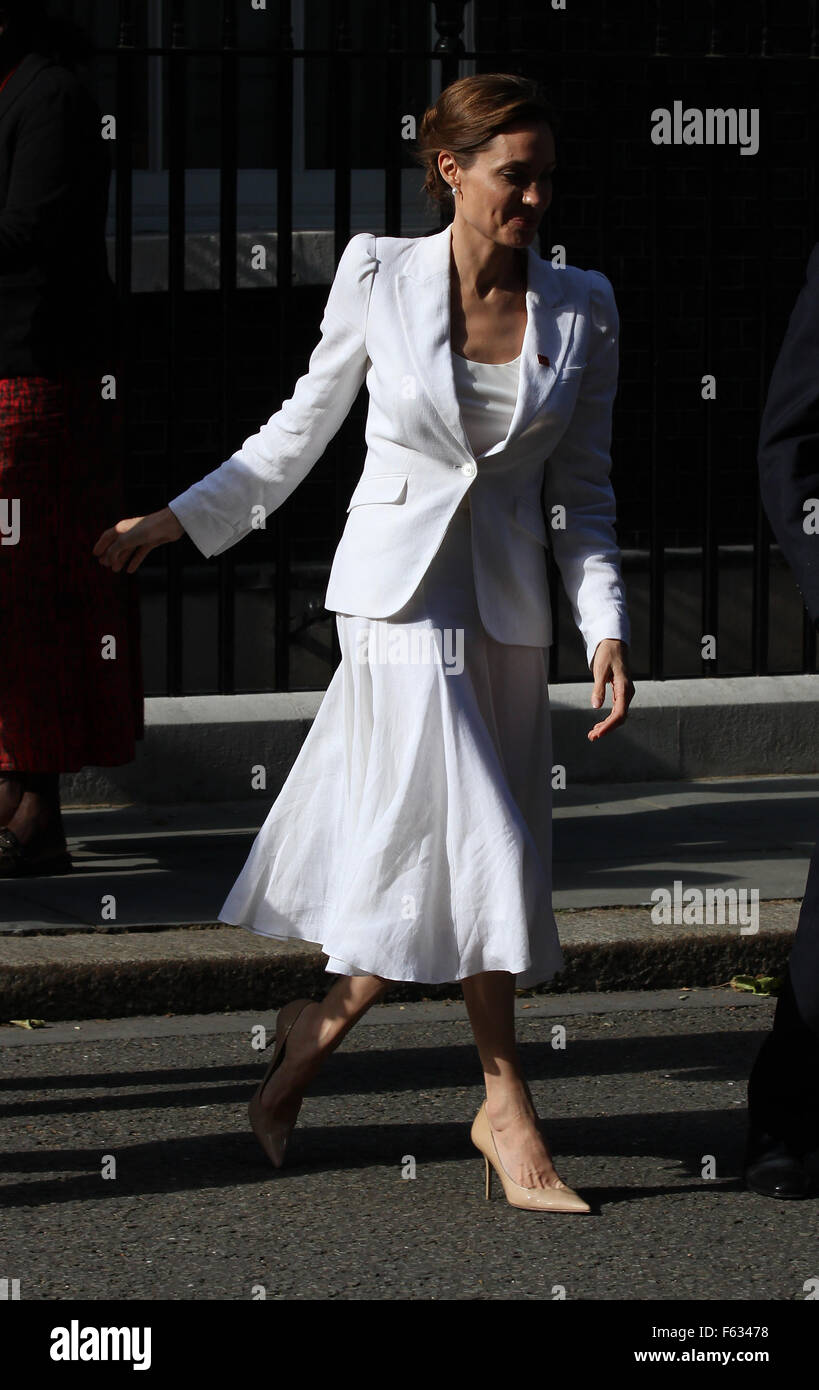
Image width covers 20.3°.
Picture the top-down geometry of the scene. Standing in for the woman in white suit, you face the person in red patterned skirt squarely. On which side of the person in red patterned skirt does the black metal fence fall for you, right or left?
right

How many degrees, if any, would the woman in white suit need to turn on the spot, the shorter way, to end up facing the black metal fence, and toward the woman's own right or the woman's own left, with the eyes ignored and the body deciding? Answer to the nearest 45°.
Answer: approximately 135° to the woman's own left

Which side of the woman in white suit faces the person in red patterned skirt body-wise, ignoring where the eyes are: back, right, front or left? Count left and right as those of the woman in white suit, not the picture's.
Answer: back

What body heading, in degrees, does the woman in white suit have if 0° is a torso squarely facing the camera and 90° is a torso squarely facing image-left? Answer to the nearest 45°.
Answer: approximately 315°
